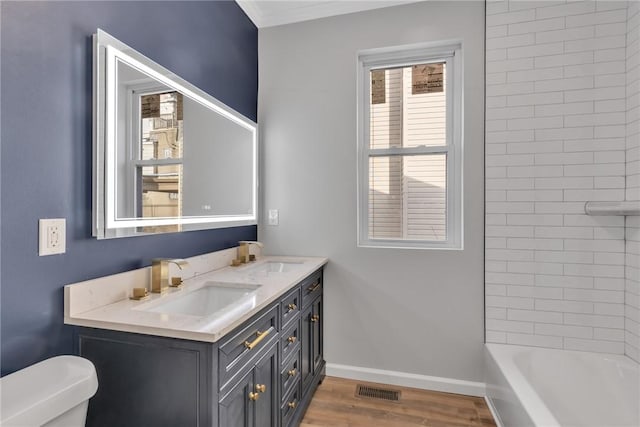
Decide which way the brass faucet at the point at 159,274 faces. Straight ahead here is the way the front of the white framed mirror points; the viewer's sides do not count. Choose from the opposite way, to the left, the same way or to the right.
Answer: the same way

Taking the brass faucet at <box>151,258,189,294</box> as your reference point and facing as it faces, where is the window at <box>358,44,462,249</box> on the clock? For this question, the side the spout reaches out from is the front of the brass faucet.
The window is roughly at 10 o'clock from the brass faucet.

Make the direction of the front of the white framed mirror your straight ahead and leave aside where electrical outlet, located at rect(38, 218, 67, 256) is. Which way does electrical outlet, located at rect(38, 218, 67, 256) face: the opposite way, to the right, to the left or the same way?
the same way

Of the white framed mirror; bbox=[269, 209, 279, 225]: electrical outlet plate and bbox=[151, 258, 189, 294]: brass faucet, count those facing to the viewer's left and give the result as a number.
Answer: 0

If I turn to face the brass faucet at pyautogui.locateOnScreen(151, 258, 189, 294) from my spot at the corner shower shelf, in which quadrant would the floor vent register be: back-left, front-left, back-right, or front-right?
front-right

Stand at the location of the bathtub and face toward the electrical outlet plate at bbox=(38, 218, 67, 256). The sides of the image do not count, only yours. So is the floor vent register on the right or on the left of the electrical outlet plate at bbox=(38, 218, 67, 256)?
right

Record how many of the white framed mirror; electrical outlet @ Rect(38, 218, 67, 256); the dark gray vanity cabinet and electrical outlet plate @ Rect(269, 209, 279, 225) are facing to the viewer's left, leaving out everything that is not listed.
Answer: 0

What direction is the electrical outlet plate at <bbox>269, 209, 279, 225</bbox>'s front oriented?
toward the camera

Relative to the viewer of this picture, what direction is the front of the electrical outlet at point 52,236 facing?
facing the viewer and to the right of the viewer

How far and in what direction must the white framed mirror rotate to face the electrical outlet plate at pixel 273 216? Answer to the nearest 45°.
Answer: approximately 90° to its left

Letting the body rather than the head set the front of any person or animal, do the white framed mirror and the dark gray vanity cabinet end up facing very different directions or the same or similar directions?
same or similar directions

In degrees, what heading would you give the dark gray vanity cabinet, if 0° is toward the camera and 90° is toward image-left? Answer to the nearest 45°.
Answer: approximately 315°

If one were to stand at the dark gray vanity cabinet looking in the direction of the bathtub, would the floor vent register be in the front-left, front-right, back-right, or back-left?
front-left

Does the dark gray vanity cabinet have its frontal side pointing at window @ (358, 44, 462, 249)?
no

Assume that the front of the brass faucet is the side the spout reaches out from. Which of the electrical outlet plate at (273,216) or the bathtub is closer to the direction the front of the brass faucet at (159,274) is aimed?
the bathtub

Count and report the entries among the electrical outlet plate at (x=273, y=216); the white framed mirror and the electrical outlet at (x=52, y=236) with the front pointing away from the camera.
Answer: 0

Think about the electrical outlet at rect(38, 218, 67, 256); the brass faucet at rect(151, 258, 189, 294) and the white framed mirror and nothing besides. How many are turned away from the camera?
0

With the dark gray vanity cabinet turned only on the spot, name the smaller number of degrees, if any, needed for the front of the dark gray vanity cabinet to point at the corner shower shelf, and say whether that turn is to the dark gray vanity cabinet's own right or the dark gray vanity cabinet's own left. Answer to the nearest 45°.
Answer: approximately 45° to the dark gray vanity cabinet's own left
